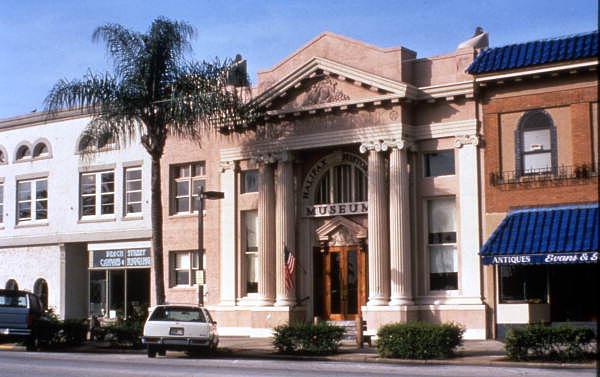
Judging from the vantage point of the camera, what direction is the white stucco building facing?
facing the viewer and to the left of the viewer

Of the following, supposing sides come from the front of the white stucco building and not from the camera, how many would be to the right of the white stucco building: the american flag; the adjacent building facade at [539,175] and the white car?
0

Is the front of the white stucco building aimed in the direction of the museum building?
no

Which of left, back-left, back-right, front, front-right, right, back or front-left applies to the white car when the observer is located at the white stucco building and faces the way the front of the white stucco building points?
front-left

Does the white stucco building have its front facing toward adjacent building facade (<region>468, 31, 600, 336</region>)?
no

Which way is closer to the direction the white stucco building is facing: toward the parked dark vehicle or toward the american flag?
the parked dark vehicle

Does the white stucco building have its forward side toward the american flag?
no

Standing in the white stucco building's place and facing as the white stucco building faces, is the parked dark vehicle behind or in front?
in front

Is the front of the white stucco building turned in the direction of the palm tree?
no

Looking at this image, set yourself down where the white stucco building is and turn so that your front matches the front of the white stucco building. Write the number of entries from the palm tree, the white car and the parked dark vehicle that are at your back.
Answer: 0
